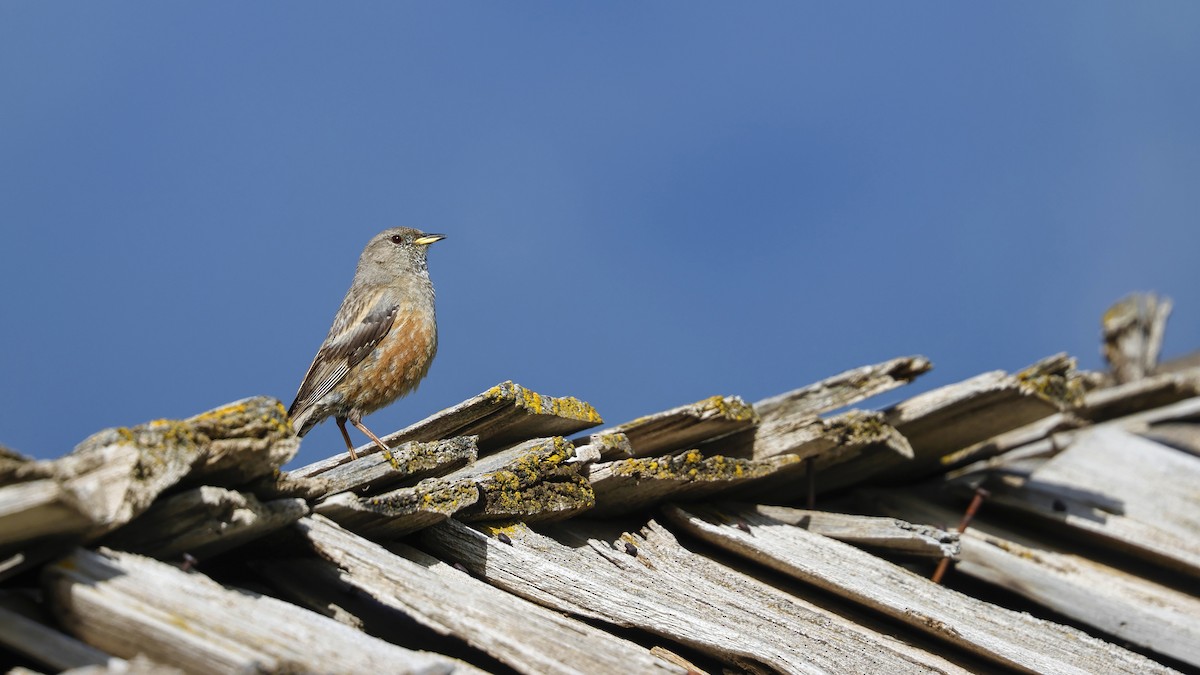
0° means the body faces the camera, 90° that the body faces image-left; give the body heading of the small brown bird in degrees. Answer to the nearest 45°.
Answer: approximately 270°
